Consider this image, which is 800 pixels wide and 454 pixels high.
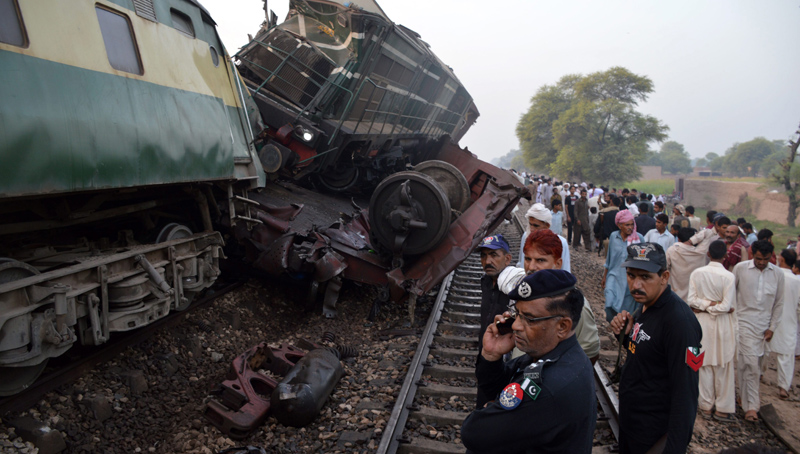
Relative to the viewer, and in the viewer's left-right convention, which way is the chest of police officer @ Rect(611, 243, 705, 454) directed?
facing the viewer and to the left of the viewer

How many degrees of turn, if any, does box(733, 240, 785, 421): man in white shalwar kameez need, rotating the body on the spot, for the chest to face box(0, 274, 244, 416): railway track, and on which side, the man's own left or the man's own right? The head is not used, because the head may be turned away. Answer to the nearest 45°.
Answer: approximately 45° to the man's own right

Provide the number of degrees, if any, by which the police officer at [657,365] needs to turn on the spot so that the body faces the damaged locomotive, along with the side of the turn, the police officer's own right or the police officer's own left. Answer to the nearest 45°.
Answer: approximately 90° to the police officer's own right

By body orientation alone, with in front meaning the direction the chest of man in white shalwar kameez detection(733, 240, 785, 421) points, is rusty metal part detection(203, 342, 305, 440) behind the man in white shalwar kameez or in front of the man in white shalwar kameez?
in front

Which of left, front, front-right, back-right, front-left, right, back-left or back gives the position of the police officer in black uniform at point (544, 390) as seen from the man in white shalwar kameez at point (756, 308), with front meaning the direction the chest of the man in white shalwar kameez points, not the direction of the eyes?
front

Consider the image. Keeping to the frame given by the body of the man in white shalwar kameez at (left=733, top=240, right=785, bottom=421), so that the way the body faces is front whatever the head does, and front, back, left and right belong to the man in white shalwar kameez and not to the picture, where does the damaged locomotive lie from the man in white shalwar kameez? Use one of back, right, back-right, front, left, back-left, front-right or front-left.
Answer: right

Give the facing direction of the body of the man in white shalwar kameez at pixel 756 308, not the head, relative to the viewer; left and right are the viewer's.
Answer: facing the viewer
